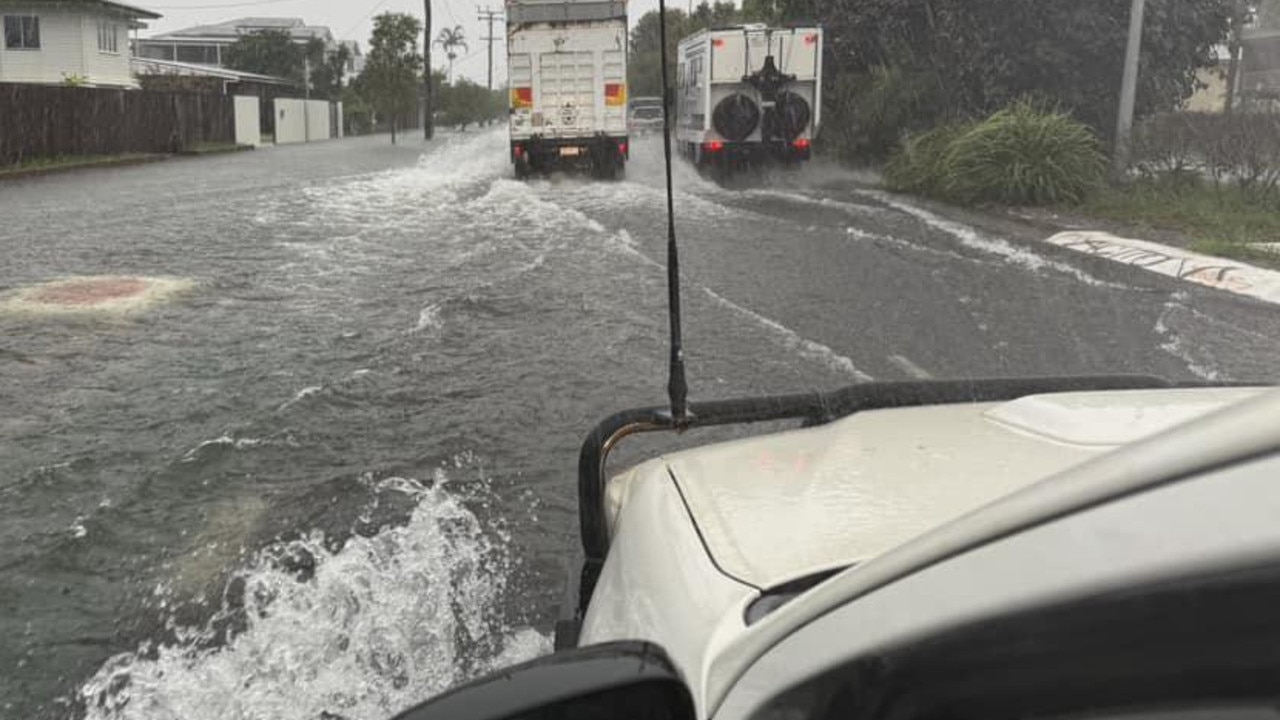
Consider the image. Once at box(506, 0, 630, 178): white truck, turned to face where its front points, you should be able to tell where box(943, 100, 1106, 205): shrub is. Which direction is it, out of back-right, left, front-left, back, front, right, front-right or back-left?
back-right

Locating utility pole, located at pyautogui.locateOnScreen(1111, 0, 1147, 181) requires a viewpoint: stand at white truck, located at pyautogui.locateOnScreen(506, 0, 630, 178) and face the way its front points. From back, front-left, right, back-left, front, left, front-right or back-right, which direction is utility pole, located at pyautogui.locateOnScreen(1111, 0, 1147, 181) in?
back-right

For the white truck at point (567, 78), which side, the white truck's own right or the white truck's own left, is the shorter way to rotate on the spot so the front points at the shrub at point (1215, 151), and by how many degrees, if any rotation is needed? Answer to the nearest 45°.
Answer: approximately 135° to the white truck's own right

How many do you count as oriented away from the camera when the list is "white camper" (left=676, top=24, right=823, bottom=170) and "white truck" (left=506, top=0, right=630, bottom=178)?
2

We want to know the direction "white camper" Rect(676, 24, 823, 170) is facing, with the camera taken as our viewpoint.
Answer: facing away from the viewer

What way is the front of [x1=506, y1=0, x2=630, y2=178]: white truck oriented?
away from the camera

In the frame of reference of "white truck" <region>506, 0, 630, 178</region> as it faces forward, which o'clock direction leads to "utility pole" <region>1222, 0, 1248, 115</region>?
The utility pole is roughly at 3 o'clock from the white truck.

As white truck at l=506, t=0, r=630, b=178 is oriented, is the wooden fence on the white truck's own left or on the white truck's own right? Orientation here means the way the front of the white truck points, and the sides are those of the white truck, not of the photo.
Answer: on the white truck's own left

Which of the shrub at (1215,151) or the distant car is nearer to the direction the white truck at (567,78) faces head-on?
the distant car

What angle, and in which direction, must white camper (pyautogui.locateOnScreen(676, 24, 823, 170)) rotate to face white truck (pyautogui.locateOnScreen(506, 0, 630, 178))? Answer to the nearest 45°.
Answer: approximately 90° to its left
